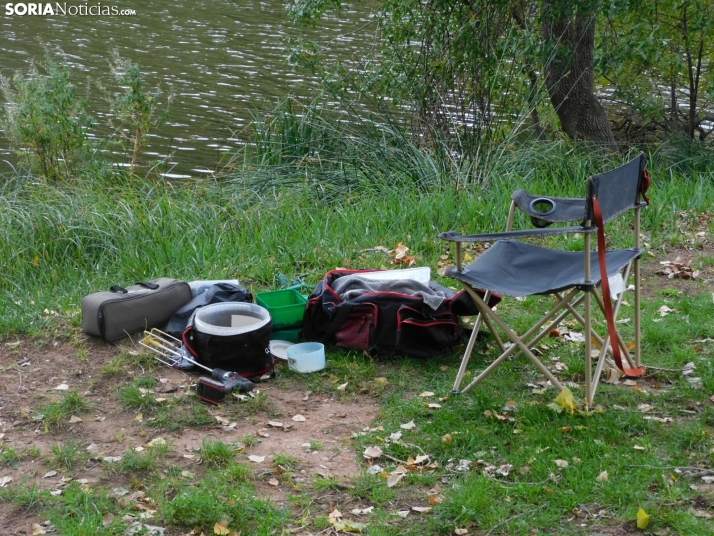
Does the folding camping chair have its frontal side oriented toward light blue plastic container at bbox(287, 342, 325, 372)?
yes

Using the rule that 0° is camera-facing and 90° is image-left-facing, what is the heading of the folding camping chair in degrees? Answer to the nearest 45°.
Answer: approximately 90°

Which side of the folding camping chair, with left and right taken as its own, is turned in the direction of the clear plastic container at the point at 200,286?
front

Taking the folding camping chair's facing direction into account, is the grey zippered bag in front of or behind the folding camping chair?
in front

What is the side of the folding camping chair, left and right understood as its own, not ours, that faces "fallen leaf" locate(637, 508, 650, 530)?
left

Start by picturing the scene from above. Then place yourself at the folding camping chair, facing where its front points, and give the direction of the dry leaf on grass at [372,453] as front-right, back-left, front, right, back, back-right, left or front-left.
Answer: front-left

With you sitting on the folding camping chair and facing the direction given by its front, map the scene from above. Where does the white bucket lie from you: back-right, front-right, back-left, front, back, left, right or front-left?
front

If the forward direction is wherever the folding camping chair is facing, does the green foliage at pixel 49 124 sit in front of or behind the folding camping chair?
in front

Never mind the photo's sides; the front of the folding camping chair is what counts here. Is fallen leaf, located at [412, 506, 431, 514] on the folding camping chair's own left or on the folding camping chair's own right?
on the folding camping chair's own left

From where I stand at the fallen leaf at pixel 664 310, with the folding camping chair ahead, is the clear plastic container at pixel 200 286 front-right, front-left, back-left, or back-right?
front-right

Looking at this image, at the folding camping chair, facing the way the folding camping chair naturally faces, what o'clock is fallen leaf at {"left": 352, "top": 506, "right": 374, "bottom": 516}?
The fallen leaf is roughly at 10 o'clock from the folding camping chair.

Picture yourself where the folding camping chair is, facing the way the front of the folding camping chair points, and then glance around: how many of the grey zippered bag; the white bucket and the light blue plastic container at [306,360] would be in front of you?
3

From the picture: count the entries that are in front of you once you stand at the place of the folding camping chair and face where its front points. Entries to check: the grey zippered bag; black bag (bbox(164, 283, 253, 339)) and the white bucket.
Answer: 3
